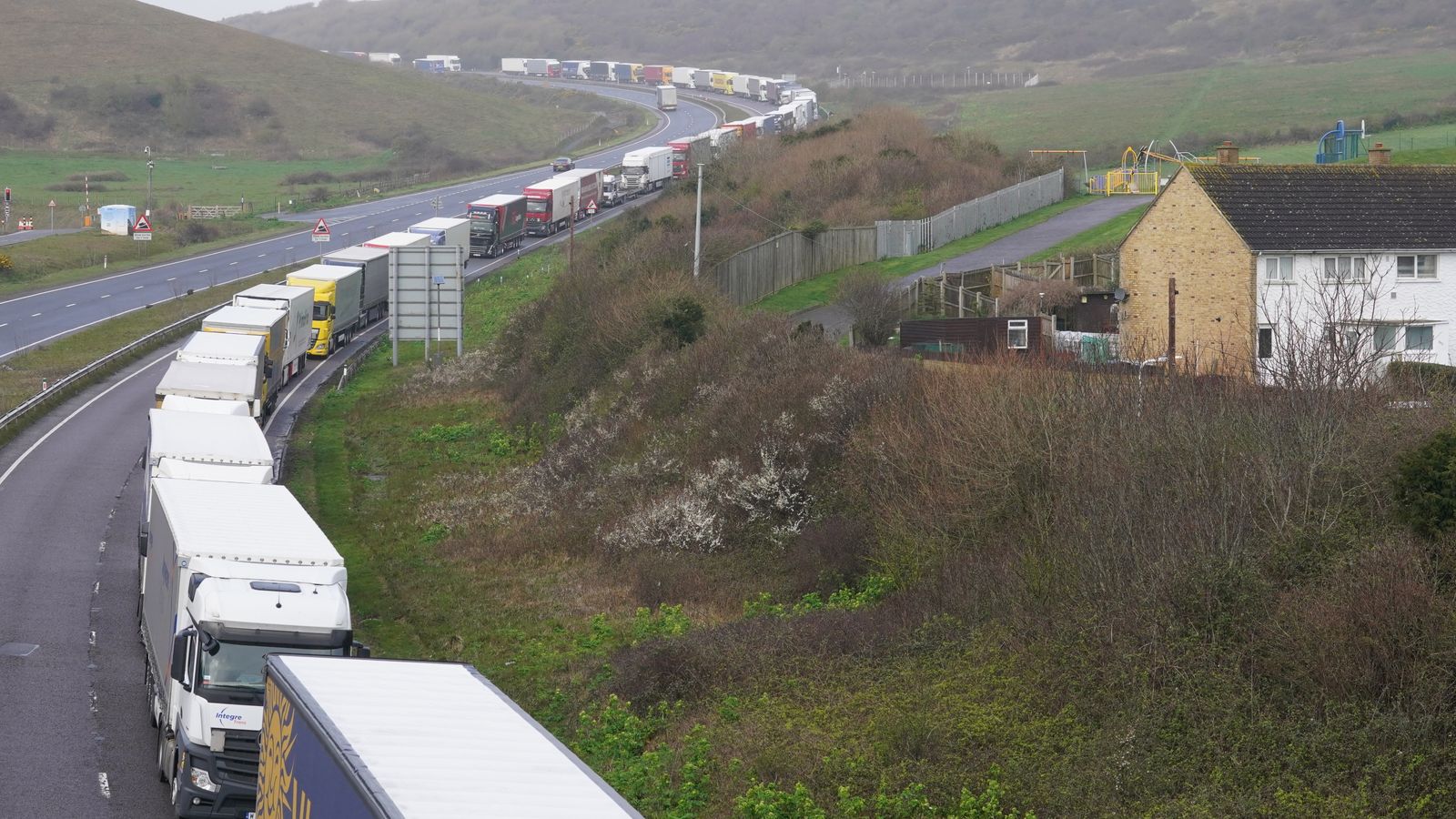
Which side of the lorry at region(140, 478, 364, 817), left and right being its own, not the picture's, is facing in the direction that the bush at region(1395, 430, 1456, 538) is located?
left

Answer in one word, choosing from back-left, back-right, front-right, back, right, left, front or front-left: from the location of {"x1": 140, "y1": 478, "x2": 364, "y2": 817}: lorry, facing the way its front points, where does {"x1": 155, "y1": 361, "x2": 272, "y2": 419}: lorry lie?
back

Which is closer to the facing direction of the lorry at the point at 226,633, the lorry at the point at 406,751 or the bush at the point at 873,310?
the lorry

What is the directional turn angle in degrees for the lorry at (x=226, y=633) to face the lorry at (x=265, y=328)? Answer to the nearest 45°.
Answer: approximately 180°

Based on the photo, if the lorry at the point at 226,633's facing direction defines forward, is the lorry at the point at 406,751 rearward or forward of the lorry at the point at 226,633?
forward

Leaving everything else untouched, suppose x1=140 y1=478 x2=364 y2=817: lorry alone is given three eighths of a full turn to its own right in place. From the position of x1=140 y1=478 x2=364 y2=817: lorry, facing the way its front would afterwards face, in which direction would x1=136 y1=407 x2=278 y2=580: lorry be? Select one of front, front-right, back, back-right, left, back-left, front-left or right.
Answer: front-right

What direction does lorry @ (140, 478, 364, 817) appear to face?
toward the camera

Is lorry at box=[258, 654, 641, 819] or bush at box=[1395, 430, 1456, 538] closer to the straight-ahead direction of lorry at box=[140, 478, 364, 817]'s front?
the lorry

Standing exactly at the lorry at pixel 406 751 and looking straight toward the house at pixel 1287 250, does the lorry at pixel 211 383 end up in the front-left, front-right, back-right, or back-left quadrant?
front-left

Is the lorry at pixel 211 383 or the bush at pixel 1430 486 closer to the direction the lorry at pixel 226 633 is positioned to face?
the bush
